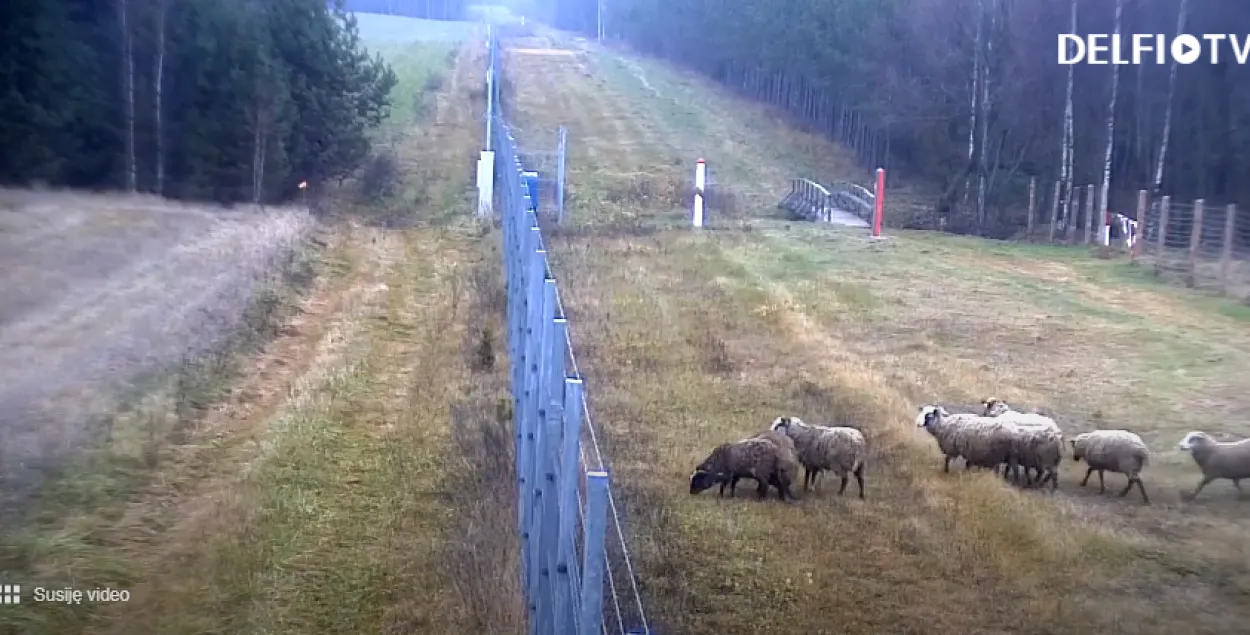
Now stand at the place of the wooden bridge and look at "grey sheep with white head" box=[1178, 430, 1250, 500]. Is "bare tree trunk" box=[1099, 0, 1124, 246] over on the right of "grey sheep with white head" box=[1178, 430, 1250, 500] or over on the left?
left

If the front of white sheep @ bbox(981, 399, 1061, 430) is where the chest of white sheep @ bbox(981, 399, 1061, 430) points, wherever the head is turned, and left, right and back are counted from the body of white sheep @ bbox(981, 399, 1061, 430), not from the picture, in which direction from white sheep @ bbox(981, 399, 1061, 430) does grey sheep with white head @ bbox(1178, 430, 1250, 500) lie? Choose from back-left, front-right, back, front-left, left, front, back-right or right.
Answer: back

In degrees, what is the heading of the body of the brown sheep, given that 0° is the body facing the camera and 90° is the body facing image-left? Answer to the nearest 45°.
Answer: approximately 90°

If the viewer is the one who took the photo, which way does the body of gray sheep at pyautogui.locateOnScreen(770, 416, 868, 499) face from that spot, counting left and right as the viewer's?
facing to the left of the viewer

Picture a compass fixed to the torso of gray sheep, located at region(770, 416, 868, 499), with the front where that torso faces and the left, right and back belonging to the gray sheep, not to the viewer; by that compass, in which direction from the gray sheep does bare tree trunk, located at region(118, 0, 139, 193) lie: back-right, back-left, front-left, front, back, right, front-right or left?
front-right

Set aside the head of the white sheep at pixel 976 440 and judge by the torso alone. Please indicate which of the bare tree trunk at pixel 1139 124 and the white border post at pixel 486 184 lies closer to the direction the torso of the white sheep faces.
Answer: the white border post

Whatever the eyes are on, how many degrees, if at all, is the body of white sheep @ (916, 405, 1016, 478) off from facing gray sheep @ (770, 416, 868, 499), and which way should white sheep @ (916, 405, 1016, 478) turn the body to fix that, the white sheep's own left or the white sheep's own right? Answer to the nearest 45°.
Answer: approximately 45° to the white sheep's own left

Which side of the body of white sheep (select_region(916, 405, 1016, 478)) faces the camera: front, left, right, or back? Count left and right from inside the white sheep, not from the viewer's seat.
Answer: left

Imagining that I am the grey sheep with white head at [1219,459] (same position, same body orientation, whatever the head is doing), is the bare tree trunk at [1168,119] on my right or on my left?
on my right

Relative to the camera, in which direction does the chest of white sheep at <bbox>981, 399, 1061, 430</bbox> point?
to the viewer's left

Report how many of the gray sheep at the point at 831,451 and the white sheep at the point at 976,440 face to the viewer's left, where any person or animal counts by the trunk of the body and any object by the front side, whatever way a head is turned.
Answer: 2

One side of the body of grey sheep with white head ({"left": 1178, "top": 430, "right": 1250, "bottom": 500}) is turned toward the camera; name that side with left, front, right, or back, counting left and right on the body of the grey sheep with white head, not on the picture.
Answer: left
